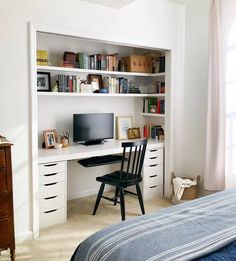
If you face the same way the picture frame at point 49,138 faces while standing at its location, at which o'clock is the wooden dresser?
The wooden dresser is roughly at 2 o'clock from the picture frame.

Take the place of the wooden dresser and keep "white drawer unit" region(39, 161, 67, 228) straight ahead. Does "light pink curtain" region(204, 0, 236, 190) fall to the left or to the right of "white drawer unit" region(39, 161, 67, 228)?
right

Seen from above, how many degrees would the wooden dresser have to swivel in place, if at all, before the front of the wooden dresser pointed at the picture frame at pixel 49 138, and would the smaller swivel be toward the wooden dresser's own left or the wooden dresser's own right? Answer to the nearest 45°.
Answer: approximately 90° to the wooden dresser's own left

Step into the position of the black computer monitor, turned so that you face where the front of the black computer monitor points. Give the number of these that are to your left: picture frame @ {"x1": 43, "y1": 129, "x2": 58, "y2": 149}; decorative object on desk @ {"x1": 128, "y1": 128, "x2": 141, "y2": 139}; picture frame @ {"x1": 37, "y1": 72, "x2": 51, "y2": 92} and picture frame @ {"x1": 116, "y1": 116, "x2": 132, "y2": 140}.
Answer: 2

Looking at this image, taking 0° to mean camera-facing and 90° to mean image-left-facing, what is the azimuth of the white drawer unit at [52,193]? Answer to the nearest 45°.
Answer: approximately 315°

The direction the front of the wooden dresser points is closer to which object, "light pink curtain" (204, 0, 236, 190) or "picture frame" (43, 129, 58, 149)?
the light pink curtain

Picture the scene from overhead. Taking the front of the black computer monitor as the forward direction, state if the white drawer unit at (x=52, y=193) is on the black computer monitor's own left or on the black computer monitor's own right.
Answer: on the black computer monitor's own right
